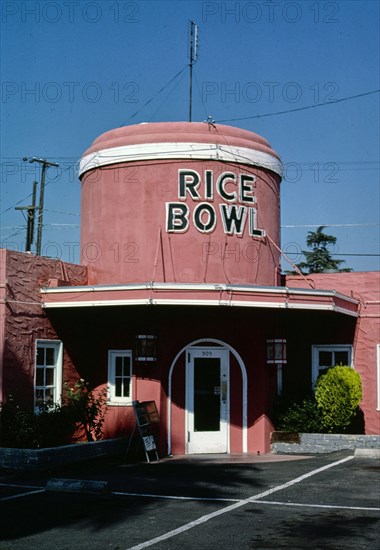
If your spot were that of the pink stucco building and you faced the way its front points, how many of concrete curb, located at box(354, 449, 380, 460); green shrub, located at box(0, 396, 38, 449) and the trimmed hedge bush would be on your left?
2

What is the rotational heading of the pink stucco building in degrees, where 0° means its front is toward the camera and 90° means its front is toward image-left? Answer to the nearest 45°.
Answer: approximately 0°

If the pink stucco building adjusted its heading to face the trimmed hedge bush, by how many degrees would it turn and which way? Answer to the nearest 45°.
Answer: approximately 90° to its left

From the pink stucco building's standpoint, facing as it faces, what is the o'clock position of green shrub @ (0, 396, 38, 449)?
The green shrub is roughly at 2 o'clock from the pink stucco building.

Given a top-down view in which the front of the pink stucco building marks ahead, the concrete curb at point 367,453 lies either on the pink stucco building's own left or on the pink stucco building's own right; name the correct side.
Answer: on the pink stucco building's own left
